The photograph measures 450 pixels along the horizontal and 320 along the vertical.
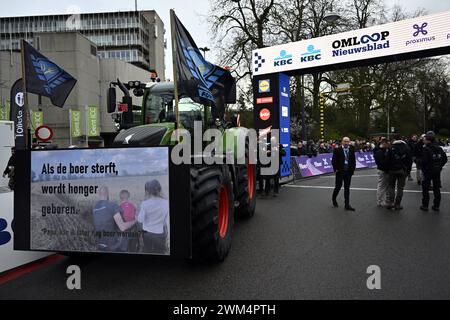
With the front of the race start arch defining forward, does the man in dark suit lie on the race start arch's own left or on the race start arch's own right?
on the race start arch's own left

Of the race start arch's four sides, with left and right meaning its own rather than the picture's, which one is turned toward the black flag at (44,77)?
front

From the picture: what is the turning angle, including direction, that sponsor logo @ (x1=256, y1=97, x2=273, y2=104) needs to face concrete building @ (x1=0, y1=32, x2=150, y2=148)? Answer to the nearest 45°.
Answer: approximately 135° to its right

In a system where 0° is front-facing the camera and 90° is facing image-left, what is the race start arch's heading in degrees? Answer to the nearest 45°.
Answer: approximately 45°

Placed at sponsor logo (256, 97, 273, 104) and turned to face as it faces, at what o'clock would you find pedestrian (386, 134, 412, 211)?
The pedestrian is roughly at 11 o'clock from the sponsor logo.

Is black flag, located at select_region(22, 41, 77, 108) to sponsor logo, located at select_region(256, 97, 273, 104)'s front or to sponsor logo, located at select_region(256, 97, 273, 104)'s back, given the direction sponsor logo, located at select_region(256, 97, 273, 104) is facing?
to the front

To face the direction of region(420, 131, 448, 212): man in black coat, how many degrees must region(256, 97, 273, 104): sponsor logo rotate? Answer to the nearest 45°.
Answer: approximately 45° to its left

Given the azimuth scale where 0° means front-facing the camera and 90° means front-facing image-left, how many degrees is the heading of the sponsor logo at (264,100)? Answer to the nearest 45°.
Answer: approximately 0°

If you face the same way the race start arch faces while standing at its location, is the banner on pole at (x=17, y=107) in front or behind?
in front

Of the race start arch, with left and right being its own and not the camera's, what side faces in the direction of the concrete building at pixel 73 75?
right
